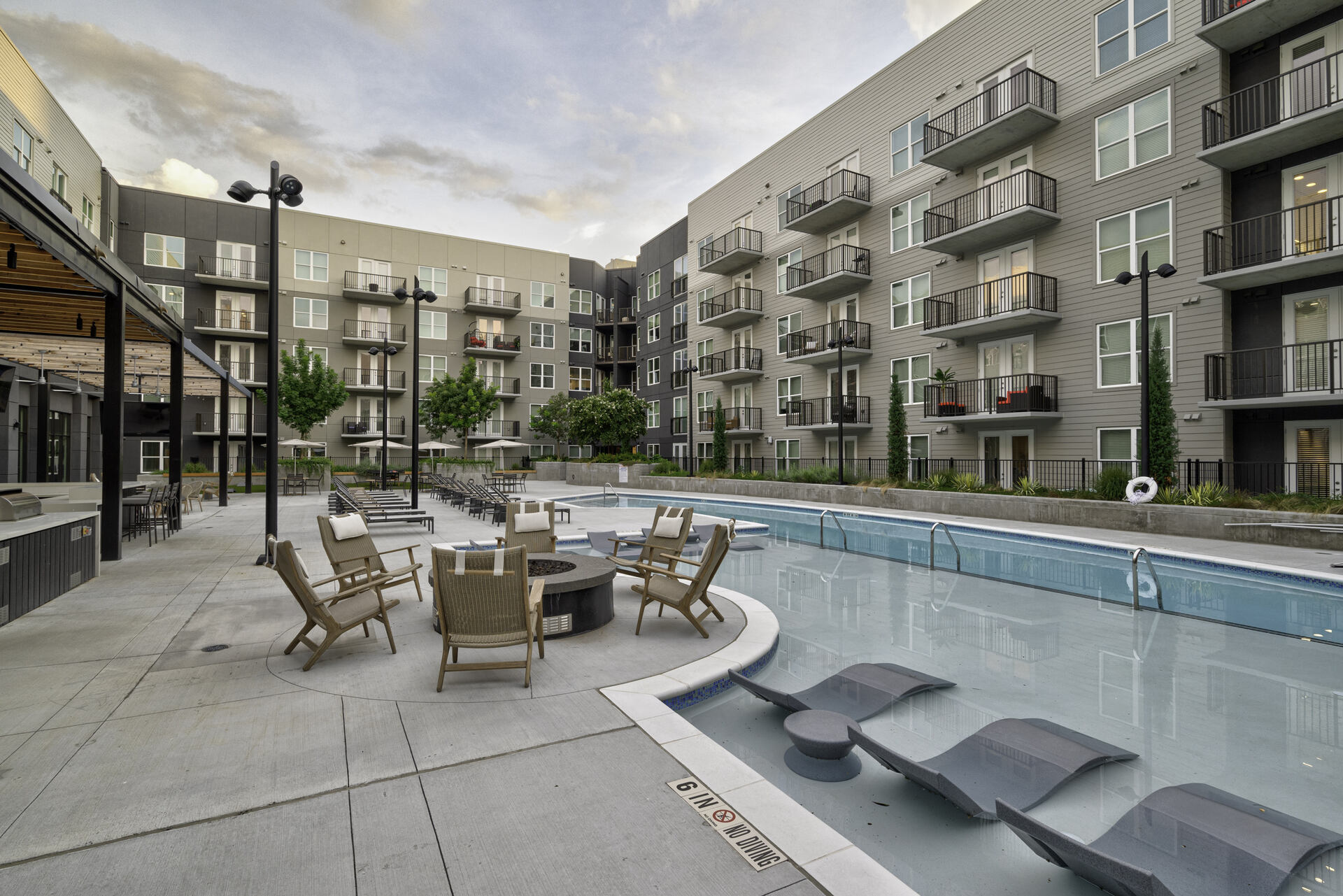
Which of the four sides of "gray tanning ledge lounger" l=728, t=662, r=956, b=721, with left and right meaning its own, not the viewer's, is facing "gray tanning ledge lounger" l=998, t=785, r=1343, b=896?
right

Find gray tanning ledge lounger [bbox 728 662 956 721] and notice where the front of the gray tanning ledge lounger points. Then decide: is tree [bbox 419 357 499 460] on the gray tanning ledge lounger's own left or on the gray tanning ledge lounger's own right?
on the gray tanning ledge lounger's own left

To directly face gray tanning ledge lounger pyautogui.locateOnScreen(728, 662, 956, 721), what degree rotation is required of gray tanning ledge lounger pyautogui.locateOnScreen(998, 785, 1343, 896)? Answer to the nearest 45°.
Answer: approximately 90° to its left

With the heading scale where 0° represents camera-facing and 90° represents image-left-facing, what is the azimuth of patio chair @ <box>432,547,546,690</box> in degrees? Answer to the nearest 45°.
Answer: approximately 180°

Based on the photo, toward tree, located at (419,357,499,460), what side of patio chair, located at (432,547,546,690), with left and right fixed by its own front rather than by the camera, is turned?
front

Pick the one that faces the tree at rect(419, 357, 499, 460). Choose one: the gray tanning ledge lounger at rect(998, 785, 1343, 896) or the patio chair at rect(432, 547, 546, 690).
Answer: the patio chair

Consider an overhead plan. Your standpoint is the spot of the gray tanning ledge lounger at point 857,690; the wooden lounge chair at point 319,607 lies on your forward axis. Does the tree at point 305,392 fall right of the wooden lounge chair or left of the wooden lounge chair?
right

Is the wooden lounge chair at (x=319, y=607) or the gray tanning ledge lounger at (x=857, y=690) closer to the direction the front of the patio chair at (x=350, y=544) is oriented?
the gray tanning ledge lounger

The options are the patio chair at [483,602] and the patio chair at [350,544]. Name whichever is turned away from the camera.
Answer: the patio chair at [483,602]

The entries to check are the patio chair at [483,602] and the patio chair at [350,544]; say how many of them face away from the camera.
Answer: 1
